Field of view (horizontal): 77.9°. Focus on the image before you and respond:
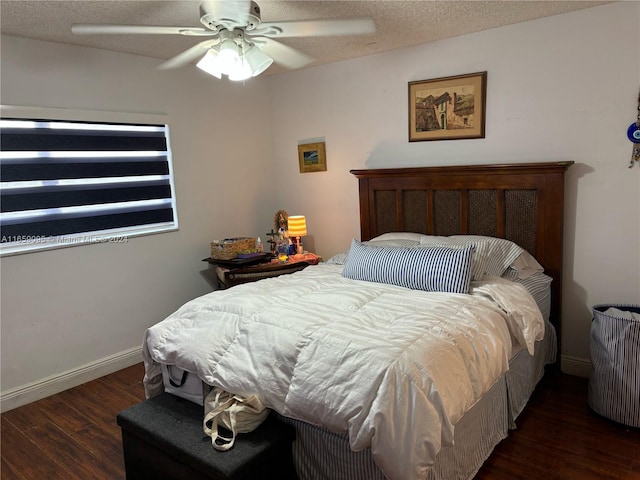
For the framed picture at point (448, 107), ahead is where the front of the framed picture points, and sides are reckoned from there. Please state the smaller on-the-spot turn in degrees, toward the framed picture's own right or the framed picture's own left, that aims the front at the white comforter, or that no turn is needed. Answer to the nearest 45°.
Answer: approximately 45° to the framed picture's own left

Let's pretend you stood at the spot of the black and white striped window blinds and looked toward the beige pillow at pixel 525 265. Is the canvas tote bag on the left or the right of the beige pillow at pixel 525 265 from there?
right

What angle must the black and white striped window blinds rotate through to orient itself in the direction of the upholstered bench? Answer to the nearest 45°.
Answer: approximately 45° to its right

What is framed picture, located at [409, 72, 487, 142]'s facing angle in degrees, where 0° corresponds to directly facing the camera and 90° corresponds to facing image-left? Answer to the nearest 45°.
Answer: approximately 45°

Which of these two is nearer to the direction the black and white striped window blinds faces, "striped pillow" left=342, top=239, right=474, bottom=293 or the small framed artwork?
the striped pillow

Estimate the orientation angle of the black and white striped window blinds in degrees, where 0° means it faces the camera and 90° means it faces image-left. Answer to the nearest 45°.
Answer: approximately 315°

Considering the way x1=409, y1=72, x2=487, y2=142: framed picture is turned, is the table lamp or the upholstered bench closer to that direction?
the upholstered bench

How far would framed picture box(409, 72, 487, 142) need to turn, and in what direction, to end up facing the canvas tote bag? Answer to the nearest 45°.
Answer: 0° — it already faces it

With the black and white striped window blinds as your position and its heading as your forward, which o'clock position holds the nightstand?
The nightstand is roughly at 11 o'clock from the black and white striped window blinds.

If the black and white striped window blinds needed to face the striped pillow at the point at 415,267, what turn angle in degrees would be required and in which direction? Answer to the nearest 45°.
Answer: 0° — it already faces it
